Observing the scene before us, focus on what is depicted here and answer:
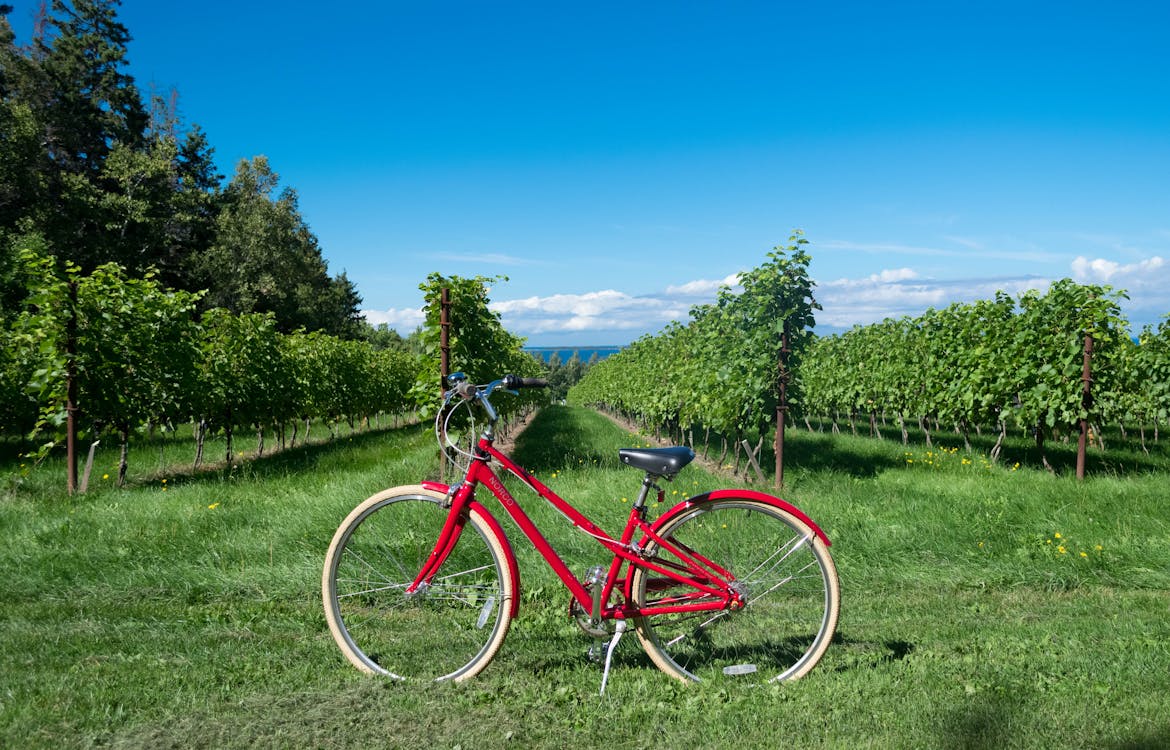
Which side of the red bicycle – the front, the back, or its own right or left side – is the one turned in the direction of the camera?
left

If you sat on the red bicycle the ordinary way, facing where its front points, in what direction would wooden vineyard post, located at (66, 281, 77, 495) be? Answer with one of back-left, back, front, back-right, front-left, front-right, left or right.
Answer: front-right

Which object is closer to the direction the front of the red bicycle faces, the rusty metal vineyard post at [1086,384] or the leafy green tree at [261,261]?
the leafy green tree

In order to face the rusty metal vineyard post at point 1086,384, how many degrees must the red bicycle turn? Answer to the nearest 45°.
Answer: approximately 135° to its right

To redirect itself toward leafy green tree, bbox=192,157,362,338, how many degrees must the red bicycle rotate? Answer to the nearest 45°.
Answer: approximately 45° to its right

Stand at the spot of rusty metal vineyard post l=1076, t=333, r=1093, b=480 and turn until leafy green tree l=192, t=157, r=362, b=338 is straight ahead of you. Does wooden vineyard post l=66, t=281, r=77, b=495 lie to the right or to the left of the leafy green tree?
left

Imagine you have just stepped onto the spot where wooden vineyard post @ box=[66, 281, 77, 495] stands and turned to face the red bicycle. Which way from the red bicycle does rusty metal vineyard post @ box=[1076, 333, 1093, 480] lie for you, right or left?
left
